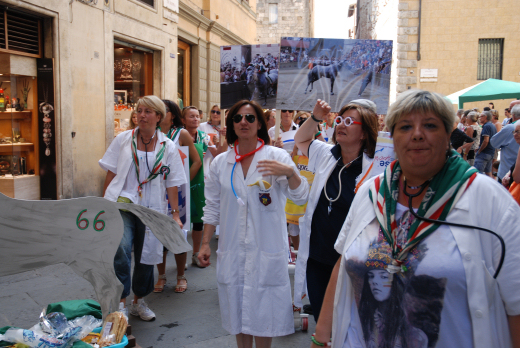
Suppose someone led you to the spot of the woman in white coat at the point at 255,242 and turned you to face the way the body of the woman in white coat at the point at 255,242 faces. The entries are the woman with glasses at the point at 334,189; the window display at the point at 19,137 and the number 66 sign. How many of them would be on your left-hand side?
1

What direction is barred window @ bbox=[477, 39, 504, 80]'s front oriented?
toward the camera

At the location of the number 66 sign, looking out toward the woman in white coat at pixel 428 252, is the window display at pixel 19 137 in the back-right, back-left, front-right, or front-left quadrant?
back-left

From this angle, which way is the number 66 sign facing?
toward the camera

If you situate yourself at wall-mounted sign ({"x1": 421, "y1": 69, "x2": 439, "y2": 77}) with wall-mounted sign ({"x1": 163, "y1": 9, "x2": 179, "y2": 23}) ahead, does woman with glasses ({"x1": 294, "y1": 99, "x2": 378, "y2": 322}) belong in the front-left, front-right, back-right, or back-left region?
front-left

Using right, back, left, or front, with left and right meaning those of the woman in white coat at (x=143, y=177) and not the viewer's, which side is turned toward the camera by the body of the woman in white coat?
front

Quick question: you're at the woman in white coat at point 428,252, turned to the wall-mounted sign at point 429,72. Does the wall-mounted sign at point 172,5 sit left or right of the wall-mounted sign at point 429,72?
left

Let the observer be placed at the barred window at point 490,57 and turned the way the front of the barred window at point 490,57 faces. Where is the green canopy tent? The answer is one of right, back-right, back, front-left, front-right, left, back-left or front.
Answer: front

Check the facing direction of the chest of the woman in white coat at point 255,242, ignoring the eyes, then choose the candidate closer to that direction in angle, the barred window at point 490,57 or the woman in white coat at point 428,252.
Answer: the woman in white coat

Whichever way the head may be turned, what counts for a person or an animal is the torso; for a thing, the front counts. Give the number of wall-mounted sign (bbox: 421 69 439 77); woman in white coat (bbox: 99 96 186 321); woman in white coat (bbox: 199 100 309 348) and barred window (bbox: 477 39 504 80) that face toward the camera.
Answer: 4

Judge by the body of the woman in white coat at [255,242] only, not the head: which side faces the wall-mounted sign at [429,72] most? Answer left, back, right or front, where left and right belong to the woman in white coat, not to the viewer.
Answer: back

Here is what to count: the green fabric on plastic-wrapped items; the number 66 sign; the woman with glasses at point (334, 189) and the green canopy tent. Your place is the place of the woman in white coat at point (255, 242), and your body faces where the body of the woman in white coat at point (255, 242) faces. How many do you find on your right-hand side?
2
